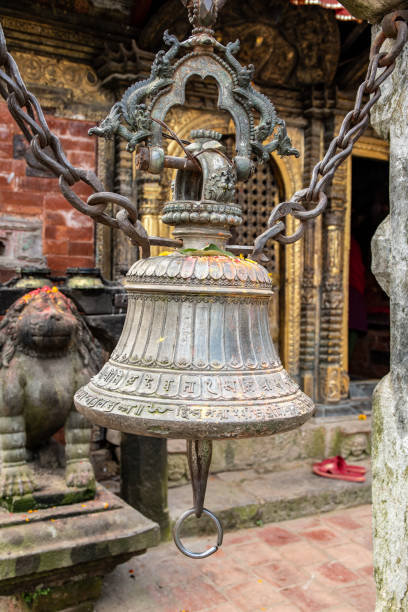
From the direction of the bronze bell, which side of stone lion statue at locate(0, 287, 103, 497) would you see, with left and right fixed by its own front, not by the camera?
front

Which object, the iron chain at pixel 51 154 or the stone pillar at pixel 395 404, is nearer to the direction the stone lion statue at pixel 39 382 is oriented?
the iron chain

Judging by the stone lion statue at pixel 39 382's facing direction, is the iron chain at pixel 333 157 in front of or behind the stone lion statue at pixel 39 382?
in front

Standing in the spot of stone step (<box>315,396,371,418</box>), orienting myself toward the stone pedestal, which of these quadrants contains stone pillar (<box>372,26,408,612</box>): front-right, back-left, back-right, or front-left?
front-left

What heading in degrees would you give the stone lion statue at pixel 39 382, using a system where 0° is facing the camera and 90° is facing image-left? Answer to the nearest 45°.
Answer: approximately 0°

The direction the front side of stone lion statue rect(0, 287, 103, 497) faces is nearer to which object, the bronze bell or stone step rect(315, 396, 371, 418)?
the bronze bell

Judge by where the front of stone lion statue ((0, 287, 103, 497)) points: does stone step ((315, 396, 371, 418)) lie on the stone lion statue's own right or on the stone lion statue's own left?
on the stone lion statue's own left

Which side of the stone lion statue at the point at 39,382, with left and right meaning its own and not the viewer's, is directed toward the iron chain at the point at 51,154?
front
